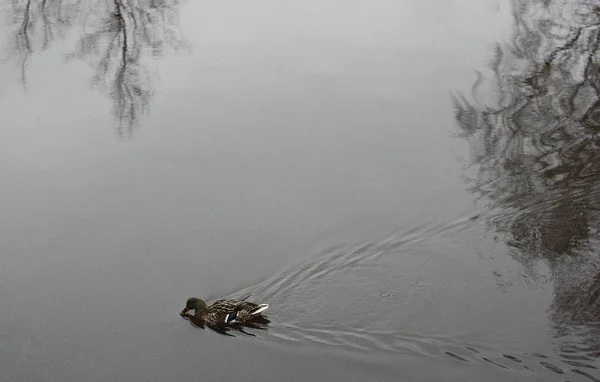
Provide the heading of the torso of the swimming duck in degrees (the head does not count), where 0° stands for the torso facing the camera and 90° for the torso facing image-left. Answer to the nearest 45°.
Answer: approximately 90°
